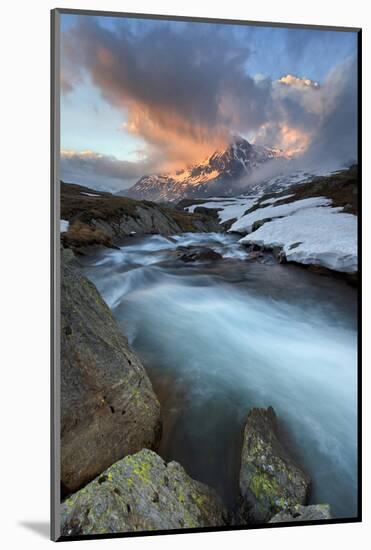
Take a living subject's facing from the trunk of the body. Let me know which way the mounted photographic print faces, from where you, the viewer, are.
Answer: facing the viewer and to the right of the viewer
